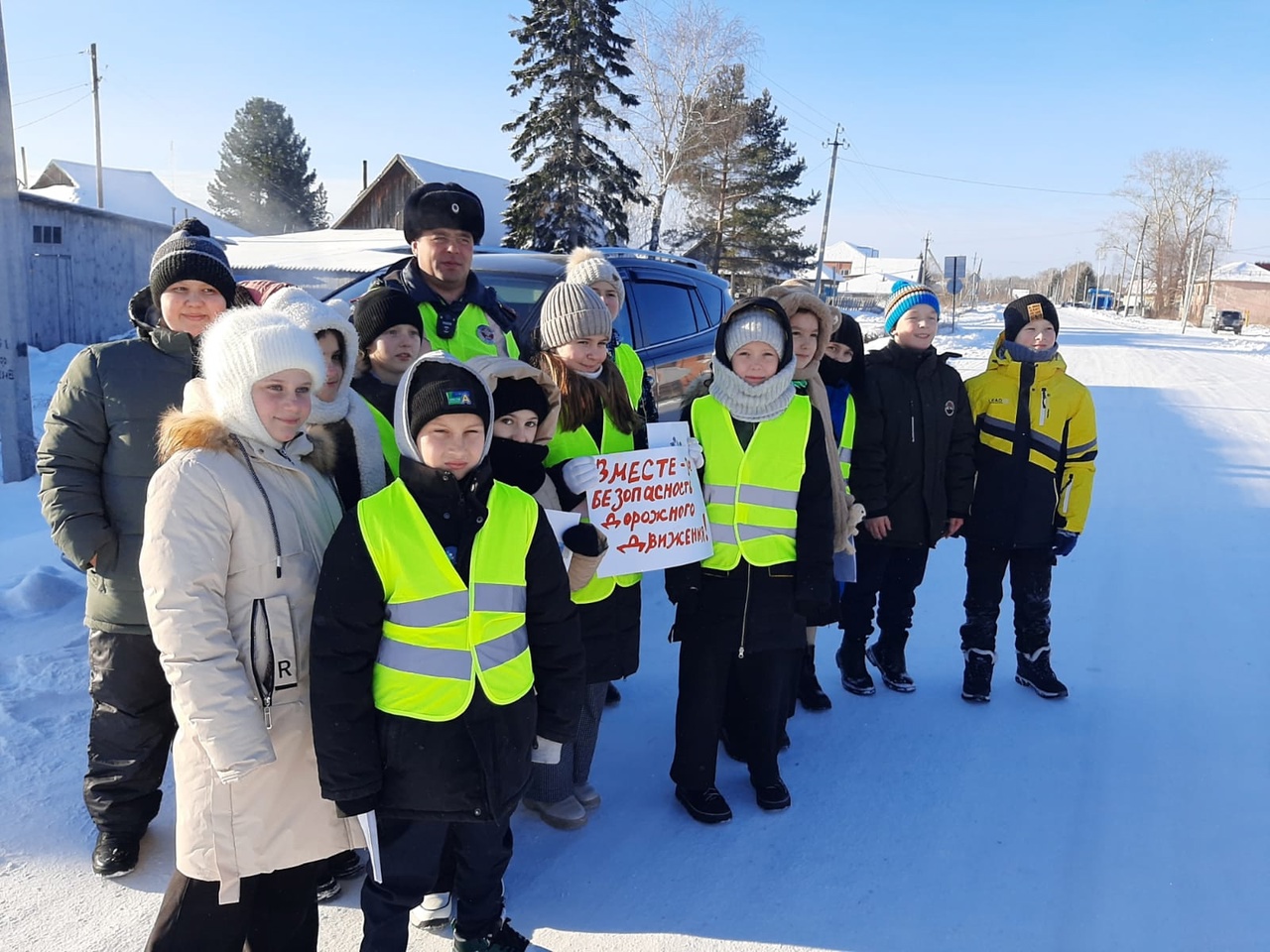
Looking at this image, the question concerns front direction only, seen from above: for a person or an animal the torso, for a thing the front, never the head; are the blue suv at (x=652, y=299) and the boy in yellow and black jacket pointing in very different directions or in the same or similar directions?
same or similar directions

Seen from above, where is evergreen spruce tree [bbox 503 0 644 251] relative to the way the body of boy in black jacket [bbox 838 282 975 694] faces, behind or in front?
behind

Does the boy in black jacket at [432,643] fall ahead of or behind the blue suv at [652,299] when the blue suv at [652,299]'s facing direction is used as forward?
ahead

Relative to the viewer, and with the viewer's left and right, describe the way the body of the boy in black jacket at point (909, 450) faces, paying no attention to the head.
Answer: facing the viewer and to the right of the viewer

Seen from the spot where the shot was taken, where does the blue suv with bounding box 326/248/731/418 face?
facing the viewer and to the left of the viewer

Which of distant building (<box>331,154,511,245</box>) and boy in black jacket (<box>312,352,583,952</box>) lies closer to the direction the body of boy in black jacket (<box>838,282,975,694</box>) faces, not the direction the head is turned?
the boy in black jacket

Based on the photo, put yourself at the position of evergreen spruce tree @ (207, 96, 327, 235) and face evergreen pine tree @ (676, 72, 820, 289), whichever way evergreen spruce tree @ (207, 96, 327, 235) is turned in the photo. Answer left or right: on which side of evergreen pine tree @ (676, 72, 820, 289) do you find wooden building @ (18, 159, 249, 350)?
right

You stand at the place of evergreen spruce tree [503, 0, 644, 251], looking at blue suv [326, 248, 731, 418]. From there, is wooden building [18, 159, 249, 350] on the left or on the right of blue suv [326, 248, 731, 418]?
right

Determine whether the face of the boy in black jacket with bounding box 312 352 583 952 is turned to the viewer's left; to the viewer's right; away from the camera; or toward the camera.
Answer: toward the camera

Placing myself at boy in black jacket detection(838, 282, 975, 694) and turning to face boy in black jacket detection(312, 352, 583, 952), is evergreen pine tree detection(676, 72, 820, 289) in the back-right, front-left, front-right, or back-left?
back-right

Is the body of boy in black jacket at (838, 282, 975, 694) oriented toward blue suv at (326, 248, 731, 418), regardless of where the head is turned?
no

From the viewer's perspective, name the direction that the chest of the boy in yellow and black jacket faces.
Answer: toward the camera

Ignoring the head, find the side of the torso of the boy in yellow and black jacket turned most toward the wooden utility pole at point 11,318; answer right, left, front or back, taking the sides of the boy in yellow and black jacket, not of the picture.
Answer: right

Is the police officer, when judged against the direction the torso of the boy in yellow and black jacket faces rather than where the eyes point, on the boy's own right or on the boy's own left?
on the boy's own right

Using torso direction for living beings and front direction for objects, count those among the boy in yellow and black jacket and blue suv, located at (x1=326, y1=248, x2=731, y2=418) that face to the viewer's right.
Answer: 0

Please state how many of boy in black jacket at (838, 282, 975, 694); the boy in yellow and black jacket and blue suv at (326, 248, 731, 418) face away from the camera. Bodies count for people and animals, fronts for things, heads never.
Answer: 0
